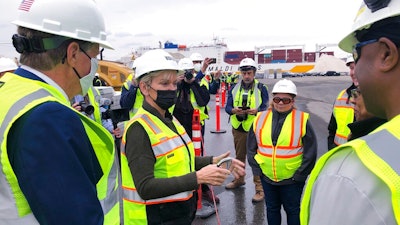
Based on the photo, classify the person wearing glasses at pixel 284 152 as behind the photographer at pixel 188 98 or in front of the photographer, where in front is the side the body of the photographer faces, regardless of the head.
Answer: in front

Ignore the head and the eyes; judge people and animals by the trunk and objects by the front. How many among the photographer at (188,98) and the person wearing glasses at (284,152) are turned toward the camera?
2

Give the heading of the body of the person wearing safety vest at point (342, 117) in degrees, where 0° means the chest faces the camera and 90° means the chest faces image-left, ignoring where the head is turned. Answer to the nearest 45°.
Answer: approximately 45°

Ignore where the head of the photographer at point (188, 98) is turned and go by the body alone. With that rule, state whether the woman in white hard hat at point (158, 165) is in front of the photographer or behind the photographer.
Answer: in front

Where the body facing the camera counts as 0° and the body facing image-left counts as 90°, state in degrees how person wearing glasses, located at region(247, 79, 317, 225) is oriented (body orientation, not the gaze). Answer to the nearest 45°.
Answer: approximately 0°

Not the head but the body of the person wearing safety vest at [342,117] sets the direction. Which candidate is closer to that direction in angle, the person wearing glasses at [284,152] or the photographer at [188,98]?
the person wearing glasses

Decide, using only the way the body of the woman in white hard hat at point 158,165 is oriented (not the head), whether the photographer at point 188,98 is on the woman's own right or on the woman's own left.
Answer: on the woman's own left

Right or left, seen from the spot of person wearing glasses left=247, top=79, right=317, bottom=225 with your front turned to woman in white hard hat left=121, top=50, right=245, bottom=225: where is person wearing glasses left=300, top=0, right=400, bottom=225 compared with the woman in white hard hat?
left

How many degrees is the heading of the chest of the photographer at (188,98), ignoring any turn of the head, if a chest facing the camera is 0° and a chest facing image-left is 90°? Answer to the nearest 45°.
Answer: approximately 0°

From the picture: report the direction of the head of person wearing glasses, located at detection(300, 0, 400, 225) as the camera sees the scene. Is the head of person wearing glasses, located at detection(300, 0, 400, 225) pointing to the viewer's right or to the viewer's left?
to the viewer's left
